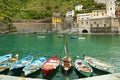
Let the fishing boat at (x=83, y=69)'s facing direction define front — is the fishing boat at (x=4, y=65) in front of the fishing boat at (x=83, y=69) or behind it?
behind

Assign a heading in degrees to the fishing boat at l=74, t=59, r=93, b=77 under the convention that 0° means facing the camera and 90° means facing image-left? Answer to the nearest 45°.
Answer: approximately 315°

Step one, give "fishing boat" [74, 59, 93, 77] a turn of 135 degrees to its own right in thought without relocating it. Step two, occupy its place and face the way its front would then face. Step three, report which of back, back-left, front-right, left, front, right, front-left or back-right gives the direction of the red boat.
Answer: front
